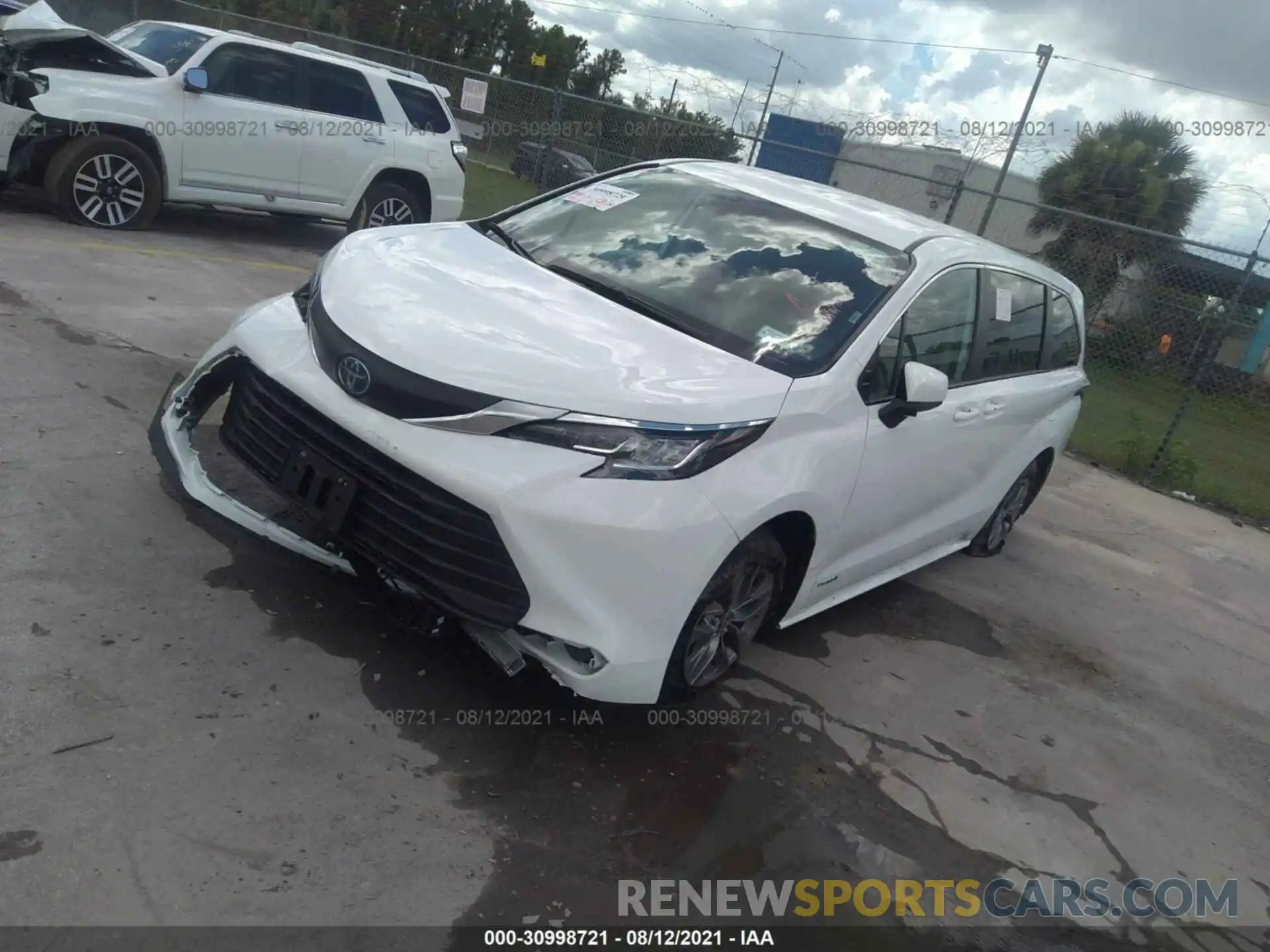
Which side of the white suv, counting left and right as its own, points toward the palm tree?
back

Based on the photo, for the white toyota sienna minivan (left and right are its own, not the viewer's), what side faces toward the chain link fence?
back

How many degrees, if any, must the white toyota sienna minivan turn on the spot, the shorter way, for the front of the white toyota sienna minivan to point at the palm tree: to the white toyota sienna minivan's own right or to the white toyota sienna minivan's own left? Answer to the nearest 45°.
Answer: approximately 180°

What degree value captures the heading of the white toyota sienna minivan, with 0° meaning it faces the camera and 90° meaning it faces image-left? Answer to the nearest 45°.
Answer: approximately 45°

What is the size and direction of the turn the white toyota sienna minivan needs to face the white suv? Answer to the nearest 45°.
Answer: approximately 90° to its right

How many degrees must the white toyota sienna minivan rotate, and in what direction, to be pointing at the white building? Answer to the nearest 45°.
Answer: approximately 135° to its right

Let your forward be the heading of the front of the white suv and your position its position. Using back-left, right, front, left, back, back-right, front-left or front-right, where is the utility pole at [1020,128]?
back

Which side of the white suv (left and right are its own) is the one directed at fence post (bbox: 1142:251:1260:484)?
back

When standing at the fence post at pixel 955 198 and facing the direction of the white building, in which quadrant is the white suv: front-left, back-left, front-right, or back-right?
back-left

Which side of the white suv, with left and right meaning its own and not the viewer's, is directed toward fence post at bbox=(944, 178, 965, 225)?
back

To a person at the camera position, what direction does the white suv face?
facing to the left of the viewer

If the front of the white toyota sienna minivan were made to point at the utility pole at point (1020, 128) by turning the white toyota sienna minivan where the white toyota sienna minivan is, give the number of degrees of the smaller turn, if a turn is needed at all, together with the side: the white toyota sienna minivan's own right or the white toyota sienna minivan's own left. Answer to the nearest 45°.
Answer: approximately 135° to the white toyota sienna minivan's own right

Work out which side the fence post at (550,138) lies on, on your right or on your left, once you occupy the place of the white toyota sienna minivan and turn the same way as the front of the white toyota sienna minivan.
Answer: on your right
